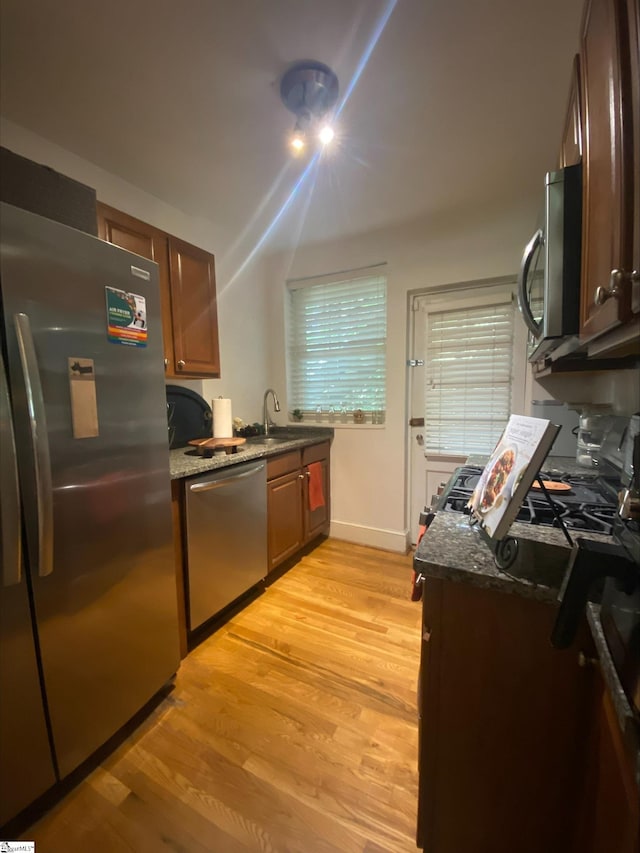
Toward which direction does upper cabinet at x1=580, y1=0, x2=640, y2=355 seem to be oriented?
to the viewer's left

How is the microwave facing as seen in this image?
to the viewer's left

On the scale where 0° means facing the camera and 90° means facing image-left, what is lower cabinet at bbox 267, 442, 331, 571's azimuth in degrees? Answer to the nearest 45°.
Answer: approximately 315°

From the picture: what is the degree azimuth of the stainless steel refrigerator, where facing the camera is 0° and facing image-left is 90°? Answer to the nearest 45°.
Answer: approximately 315°

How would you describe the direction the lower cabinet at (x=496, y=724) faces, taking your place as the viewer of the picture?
facing to the left of the viewer

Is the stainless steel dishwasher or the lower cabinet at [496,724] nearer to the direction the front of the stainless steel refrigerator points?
the lower cabinet

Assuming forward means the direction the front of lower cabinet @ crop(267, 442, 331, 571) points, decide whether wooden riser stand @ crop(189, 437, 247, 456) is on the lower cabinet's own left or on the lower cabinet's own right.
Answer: on the lower cabinet's own right
